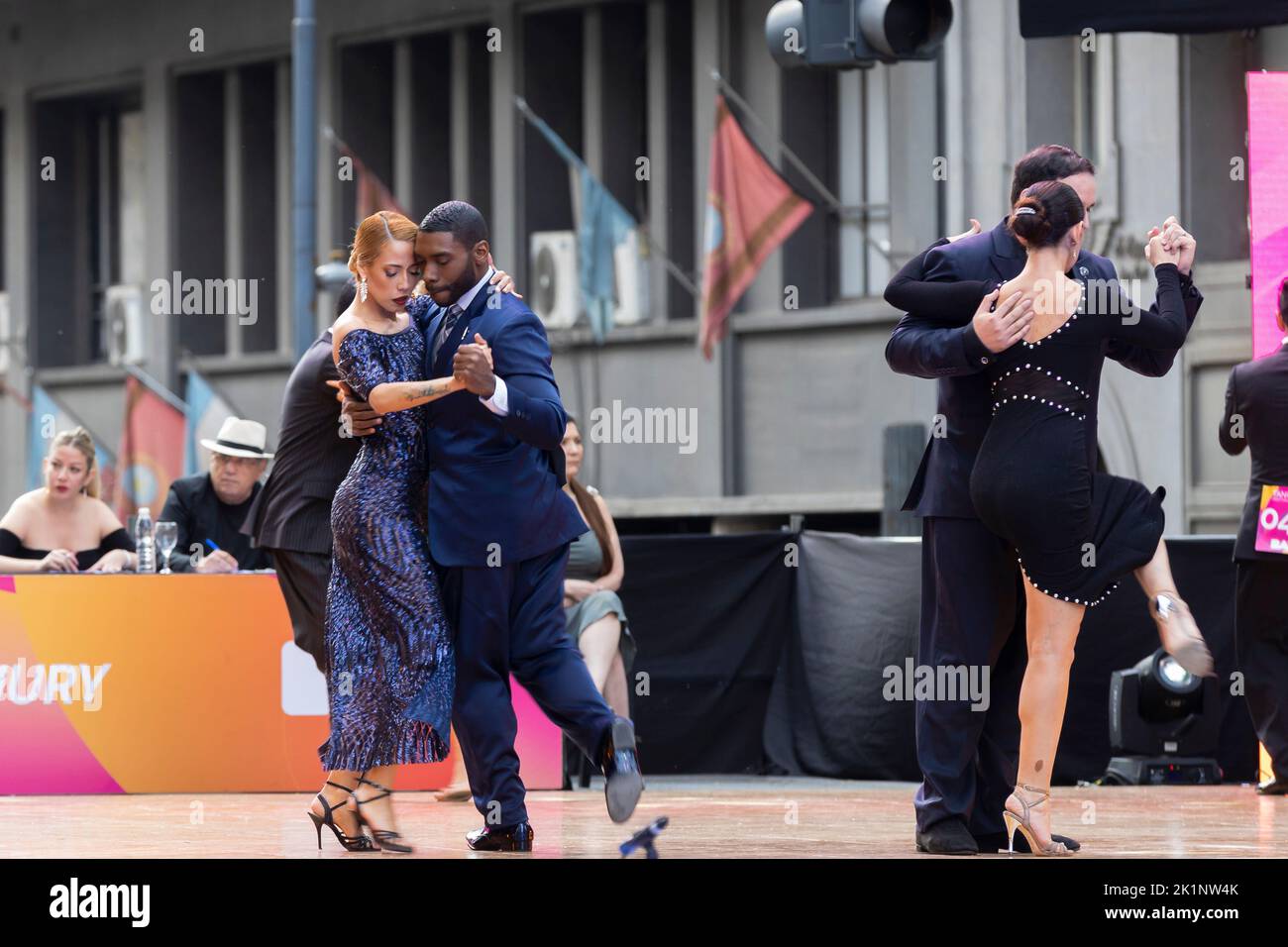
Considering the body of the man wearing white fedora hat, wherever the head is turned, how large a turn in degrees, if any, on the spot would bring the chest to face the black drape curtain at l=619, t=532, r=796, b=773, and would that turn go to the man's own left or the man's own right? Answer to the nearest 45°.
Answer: approximately 90° to the man's own left

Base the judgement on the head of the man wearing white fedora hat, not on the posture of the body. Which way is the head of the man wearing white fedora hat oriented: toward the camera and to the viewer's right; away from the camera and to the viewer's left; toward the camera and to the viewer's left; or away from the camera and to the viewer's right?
toward the camera and to the viewer's right

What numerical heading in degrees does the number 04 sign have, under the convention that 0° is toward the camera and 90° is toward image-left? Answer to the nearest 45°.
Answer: approximately 0°

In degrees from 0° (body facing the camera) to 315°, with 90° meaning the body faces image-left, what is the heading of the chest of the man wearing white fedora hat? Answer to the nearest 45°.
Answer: approximately 0°

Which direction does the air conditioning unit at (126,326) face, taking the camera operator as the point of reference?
facing the viewer and to the left of the viewer

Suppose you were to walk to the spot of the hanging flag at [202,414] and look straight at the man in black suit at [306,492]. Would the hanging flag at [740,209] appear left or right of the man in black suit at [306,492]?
left

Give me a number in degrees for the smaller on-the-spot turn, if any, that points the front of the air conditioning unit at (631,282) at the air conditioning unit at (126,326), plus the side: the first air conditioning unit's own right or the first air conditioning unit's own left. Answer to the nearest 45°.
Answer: approximately 90° to the first air conditioning unit's own right

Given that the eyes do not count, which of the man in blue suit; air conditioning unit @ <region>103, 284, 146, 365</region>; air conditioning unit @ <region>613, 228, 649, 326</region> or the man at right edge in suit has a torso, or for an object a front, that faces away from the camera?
the man at right edge in suit

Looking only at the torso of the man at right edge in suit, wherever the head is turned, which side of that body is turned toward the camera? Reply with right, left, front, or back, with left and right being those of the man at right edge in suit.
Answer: back

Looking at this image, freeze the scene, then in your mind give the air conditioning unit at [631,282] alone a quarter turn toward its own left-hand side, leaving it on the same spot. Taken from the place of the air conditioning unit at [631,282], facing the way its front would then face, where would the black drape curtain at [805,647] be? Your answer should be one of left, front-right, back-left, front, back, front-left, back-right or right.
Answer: front-right

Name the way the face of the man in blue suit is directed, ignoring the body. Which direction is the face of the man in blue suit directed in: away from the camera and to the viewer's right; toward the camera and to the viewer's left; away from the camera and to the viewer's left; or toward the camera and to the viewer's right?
toward the camera and to the viewer's left
